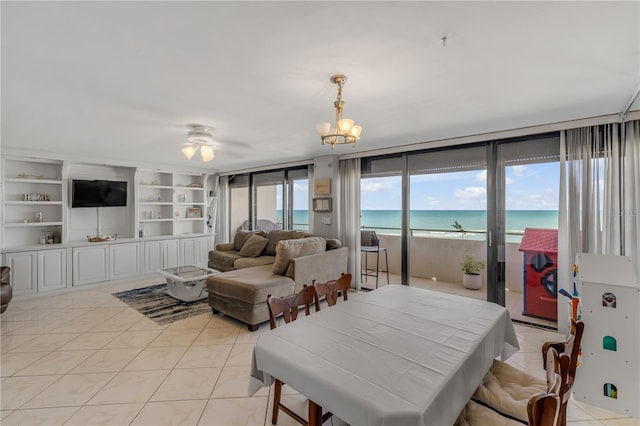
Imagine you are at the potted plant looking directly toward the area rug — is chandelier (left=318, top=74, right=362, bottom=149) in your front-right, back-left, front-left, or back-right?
front-left

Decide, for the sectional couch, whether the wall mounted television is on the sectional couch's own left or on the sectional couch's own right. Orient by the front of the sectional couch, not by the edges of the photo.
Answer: on the sectional couch's own right

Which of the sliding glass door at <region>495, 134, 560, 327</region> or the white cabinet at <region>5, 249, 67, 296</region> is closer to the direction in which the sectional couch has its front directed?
the white cabinet

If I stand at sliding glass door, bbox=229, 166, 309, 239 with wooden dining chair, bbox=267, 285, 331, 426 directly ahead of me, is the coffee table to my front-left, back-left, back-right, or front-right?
front-right

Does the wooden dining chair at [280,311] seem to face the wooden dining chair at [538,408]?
yes

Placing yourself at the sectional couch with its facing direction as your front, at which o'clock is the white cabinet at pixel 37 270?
The white cabinet is roughly at 2 o'clock from the sectional couch.

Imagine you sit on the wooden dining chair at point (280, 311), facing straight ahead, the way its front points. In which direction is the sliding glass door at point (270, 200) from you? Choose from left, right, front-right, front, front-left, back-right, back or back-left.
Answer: back-left

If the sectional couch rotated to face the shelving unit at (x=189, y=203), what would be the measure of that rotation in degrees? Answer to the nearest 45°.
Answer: approximately 90° to its right

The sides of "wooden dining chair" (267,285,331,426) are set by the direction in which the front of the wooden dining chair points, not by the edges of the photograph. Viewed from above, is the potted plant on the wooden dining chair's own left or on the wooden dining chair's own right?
on the wooden dining chair's own left

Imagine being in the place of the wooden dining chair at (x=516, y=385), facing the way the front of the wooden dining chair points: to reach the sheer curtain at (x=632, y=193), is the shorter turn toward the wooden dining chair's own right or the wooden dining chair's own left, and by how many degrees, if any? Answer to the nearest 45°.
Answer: approximately 45° to the wooden dining chair's own right

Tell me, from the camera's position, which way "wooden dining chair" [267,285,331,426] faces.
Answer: facing the viewer and to the right of the viewer

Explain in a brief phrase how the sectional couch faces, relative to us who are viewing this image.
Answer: facing the viewer and to the left of the viewer

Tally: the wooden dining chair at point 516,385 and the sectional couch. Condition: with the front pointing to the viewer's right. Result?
0

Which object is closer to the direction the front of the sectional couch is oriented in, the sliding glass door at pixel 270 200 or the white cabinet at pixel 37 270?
the white cabinet
